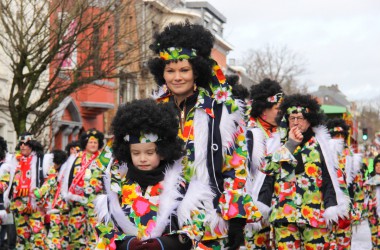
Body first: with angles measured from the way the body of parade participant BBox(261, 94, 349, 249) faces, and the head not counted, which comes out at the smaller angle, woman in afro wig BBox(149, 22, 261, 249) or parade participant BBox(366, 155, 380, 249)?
the woman in afro wig

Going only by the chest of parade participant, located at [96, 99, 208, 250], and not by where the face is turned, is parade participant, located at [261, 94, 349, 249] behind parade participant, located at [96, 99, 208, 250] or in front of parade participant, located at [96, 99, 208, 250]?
behind

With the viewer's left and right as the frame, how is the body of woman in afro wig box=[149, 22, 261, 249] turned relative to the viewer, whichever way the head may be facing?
facing the viewer and to the left of the viewer

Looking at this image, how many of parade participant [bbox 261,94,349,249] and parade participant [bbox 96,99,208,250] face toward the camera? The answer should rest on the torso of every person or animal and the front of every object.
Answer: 2
